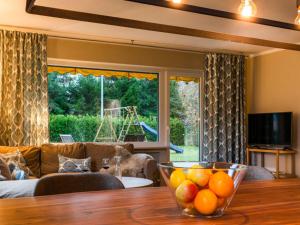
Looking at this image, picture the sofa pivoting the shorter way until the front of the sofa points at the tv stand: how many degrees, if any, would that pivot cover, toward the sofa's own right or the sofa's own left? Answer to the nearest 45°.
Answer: approximately 90° to the sofa's own left

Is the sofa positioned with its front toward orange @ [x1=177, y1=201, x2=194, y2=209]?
yes

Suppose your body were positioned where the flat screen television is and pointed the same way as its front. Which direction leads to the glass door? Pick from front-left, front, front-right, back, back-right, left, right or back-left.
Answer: front-right

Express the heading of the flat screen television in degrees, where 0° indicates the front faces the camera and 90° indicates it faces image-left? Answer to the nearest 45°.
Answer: approximately 45°

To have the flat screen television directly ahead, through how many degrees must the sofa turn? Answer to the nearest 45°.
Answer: approximately 90° to its left

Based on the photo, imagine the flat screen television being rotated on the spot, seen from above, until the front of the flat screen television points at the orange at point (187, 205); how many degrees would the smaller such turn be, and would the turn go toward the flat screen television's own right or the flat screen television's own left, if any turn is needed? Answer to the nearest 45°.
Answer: approximately 45° to the flat screen television's own left

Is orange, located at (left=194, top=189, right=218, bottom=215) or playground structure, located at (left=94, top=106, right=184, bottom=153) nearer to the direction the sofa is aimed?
the orange

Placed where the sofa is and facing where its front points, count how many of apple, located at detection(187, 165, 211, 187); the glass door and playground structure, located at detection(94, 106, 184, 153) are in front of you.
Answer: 1

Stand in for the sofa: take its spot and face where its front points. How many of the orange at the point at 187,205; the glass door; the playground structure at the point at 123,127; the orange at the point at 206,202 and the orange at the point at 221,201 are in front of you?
3

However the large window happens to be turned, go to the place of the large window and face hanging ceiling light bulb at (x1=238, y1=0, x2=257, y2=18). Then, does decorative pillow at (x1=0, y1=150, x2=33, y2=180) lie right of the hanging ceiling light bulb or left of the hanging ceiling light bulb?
right
